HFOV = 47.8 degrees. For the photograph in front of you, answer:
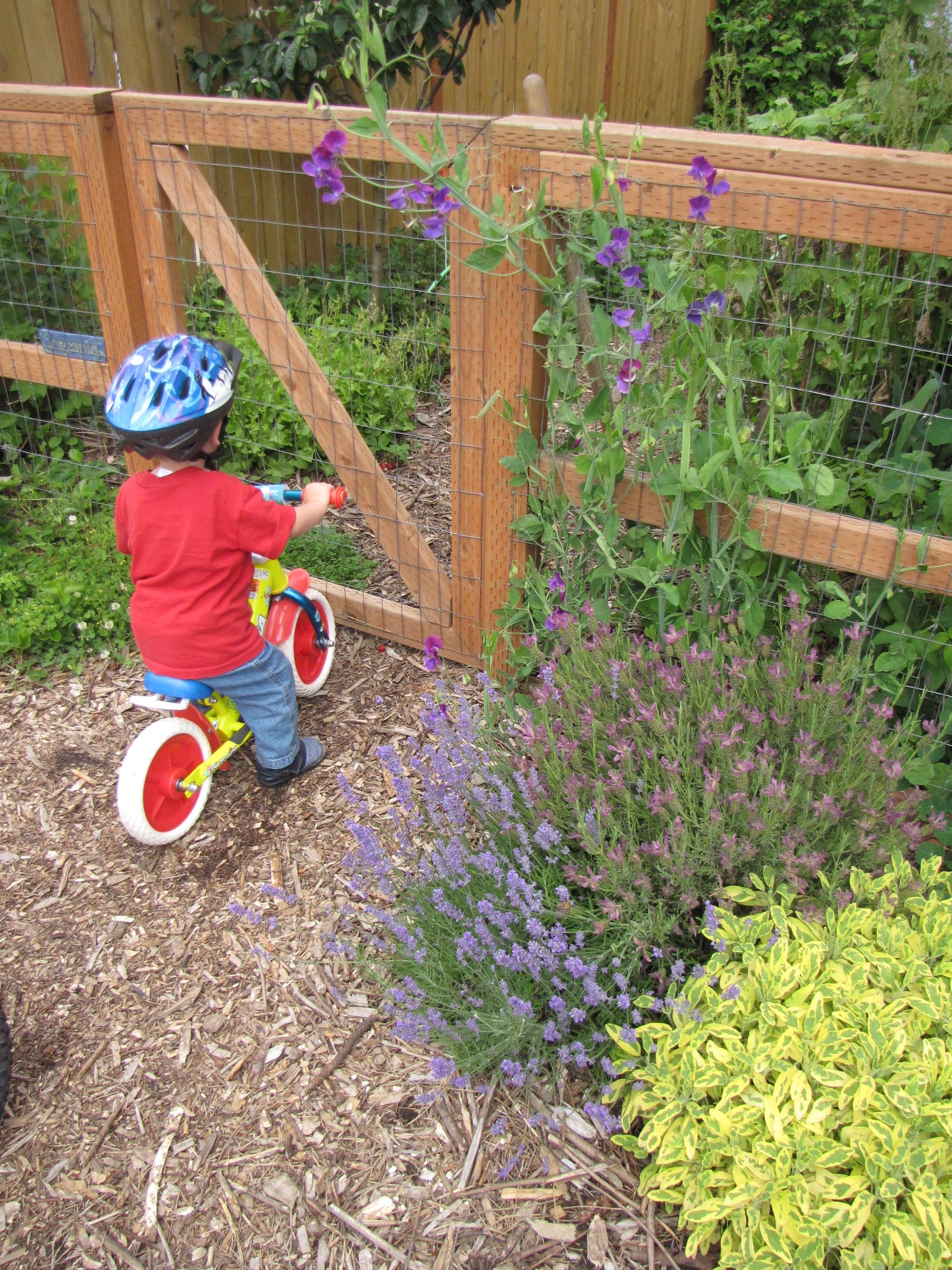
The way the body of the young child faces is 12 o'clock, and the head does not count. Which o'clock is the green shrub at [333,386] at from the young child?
The green shrub is roughly at 11 o'clock from the young child.

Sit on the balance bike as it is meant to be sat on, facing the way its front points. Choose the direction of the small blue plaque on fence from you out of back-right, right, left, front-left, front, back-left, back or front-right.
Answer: front-left

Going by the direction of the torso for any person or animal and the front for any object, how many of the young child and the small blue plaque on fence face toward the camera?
1

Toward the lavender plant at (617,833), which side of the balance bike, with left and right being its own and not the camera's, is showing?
right

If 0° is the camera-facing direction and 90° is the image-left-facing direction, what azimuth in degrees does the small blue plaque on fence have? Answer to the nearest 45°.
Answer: approximately 0°

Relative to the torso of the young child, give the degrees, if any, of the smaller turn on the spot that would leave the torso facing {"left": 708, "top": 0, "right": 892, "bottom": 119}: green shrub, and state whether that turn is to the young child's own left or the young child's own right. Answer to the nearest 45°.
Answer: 0° — they already face it

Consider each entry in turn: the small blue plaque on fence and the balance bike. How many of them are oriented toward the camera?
1

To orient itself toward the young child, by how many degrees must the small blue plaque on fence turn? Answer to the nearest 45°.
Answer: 0° — it already faces them

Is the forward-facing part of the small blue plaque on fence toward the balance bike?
yes

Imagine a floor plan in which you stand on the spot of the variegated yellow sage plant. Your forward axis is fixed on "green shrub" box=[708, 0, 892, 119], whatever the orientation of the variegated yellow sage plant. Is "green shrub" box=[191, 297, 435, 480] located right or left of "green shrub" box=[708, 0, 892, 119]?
left

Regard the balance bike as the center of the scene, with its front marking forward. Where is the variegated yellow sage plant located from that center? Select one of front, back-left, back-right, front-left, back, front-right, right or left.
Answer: right

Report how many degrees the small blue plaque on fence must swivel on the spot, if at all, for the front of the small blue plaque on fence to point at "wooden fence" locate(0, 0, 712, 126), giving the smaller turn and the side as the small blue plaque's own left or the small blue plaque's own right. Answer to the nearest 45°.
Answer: approximately 135° to the small blue plaque's own left

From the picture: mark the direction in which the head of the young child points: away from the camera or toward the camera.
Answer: away from the camera

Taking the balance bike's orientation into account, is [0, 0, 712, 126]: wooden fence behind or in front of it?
in front

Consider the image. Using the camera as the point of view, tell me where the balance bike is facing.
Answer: facing away from the viewer and to the right of the viewer

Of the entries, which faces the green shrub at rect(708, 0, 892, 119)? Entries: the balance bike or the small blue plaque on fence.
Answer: the balance bike
